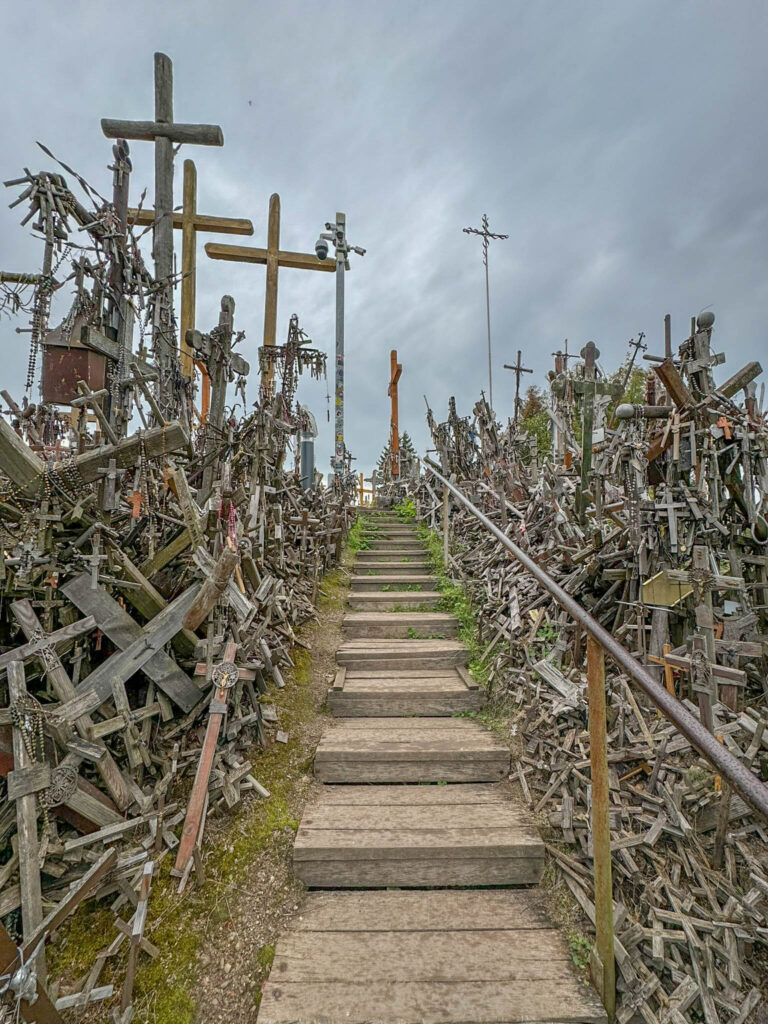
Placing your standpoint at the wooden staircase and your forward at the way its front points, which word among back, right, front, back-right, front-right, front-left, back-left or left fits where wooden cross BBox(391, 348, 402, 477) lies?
back

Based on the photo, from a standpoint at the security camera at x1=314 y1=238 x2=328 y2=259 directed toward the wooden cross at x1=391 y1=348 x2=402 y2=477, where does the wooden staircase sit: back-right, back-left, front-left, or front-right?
back-right

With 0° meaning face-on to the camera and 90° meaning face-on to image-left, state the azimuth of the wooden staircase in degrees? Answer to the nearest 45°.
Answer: approximately 0°

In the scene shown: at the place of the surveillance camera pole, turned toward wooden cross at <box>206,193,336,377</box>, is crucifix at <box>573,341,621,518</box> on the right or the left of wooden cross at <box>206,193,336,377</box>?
left

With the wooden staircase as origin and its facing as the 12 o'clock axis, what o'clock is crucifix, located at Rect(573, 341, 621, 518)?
The crucifix is roughly at 7 o'clock from the wooden staircase.

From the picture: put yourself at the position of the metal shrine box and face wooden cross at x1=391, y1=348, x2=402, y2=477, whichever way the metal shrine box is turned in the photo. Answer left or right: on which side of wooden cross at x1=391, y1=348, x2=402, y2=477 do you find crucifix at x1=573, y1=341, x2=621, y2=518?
right

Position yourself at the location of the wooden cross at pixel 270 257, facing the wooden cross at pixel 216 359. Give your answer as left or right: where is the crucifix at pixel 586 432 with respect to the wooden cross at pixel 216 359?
left
